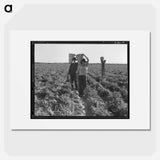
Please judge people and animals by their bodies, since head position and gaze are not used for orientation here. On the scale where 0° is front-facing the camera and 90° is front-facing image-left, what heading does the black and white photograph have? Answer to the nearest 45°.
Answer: approximately 0°
